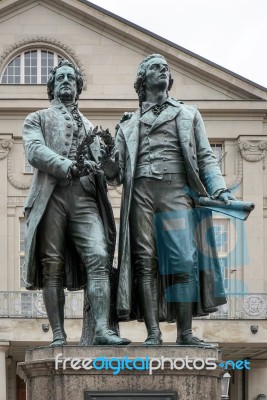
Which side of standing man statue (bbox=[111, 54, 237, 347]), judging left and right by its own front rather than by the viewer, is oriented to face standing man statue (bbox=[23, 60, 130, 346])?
right

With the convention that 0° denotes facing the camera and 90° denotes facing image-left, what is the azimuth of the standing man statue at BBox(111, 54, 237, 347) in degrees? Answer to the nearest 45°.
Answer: approximately 0°
